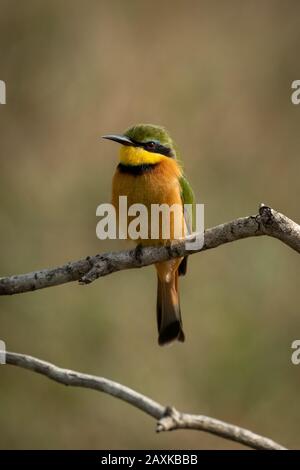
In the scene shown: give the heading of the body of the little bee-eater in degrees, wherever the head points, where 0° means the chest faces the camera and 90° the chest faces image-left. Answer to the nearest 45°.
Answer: approximately 45°
